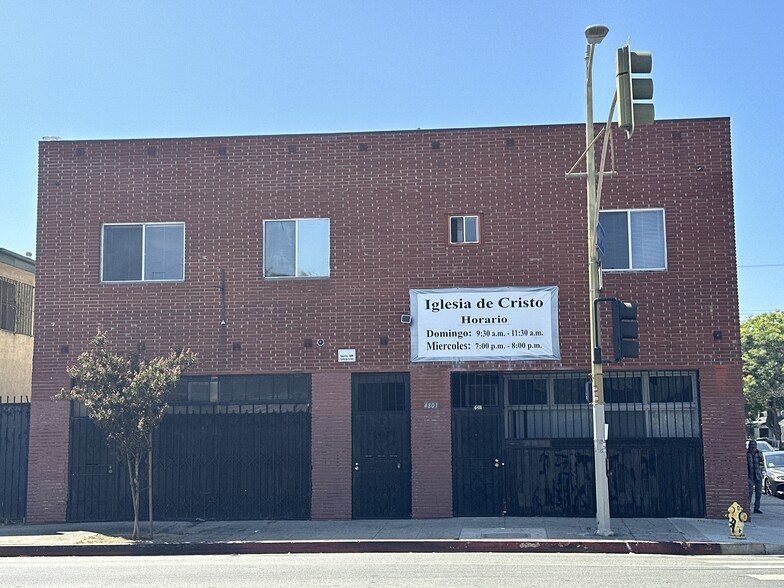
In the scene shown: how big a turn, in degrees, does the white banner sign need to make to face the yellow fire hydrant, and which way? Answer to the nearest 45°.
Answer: approximately 45° to its left

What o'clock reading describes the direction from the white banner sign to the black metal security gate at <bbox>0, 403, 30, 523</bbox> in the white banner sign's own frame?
The black metal security gate is roughly at 3 o'clock from the white banner sign.

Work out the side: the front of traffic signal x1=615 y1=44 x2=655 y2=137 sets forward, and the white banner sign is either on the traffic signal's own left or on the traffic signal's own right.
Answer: on the traffic signal's own left

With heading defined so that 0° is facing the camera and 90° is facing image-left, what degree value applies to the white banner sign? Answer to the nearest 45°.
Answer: approximately 0°

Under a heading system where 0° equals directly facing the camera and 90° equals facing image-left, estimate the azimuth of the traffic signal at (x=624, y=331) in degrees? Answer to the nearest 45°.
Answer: approximately 270°

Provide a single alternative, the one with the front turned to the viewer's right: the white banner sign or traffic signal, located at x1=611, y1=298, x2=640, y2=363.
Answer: the traffic signal

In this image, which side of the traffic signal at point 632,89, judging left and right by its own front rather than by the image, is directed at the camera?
right

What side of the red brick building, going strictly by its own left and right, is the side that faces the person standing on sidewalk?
left

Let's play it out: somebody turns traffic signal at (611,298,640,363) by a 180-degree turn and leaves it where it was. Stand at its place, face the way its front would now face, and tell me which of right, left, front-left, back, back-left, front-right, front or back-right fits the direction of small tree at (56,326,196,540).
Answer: front

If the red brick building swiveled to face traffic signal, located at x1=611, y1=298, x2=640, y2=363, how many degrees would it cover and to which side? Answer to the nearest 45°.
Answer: approximately 45° to its left

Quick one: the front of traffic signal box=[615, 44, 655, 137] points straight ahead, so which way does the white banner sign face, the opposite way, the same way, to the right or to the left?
to the right

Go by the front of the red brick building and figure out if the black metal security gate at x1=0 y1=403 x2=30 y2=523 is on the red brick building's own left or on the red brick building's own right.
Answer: on the red brick building's own right

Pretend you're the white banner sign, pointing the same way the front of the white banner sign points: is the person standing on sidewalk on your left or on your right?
on your left

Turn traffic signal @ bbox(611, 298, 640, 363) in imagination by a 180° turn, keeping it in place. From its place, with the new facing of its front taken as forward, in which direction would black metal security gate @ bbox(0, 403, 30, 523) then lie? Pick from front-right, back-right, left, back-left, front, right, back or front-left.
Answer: front

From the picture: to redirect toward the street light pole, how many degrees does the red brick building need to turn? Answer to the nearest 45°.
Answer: approximately 45° to its left

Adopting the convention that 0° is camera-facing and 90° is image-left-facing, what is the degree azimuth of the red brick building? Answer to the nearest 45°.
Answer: approximately 0°

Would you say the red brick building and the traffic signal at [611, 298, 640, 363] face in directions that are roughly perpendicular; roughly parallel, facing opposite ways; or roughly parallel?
roughly perpendicular
